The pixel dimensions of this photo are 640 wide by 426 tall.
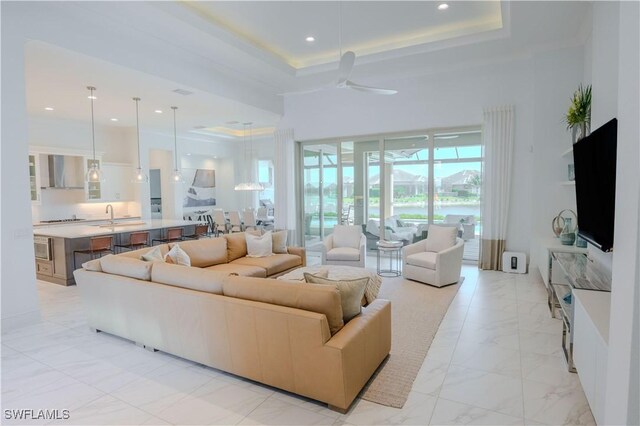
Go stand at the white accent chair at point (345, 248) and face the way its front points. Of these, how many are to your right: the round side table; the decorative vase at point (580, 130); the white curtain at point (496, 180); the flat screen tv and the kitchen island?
1

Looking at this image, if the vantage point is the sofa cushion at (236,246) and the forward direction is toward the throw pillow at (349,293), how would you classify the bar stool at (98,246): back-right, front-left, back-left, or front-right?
back-right

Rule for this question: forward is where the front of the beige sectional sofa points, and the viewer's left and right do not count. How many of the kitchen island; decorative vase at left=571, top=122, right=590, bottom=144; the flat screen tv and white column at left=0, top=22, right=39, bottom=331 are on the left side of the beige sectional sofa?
2

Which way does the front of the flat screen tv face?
to the viewer's left

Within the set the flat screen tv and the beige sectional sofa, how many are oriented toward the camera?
0

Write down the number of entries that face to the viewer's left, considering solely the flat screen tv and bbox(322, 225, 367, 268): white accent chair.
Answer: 1

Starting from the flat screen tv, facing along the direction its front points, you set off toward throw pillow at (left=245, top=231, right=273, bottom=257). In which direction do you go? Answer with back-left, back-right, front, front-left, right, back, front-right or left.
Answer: front

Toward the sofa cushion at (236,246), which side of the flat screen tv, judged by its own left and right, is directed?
front

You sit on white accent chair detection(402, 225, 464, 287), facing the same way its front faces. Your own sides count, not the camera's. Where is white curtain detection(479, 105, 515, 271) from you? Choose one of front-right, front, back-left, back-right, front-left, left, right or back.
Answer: back

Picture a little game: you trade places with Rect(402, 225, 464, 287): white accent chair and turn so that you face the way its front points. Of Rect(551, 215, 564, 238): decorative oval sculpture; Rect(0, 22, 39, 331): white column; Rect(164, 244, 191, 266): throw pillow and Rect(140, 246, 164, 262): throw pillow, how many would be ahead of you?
3

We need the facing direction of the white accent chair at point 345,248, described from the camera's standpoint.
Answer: facing the viewer

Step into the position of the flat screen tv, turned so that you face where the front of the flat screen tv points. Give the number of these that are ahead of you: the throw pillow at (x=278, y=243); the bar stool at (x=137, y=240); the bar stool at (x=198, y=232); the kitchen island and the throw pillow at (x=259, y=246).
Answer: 5

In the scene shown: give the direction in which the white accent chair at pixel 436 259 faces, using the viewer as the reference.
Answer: facing the viewer and to the left of the viewer

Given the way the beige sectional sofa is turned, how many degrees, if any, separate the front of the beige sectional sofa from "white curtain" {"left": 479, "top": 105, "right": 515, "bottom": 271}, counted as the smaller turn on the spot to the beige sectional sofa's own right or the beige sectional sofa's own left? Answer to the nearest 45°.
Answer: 0° — it already faces it

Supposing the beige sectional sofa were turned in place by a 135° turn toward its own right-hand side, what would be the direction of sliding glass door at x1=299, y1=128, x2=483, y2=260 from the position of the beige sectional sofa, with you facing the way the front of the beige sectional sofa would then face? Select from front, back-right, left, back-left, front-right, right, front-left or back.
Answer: back-left

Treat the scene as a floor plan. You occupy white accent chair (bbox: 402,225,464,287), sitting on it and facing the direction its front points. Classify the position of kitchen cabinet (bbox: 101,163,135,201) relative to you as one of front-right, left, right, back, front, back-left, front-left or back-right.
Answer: front-right

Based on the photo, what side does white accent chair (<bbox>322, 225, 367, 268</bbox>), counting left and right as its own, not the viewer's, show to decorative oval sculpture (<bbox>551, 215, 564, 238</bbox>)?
left

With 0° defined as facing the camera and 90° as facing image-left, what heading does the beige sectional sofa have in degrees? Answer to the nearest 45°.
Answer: approximately 225°
